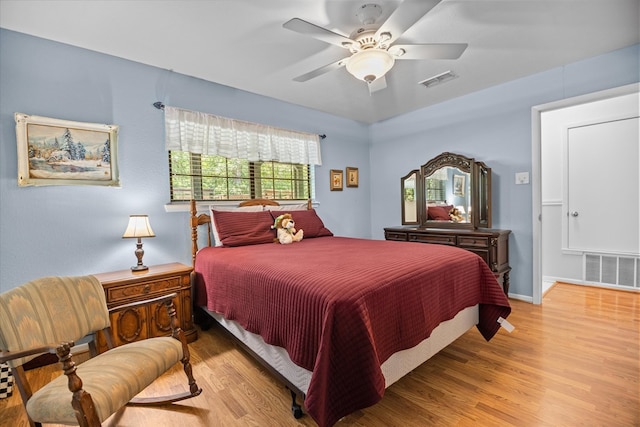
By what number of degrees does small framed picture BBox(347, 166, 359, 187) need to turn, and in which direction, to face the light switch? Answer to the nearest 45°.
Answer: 0° — it already faces it

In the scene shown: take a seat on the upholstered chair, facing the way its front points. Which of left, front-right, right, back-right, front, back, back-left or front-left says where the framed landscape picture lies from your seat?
back-left

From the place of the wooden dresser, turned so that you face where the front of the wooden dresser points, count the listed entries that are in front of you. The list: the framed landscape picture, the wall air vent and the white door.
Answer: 1

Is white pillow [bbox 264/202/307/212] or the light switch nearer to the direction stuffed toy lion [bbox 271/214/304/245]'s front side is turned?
the light switch

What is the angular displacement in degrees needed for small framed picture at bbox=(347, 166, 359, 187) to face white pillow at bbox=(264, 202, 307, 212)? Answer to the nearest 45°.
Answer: approximately 90° to its right

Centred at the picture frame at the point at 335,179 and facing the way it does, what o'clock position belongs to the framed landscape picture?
The framed landscape picture is roughly at 3 o'clock from the picture frame.

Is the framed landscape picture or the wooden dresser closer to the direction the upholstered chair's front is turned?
the wooden dresser

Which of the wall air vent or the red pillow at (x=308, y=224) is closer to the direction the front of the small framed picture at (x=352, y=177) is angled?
the wall air vent

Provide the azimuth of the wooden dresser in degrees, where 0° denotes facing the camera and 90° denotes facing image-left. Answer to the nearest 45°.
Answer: approximately 45°

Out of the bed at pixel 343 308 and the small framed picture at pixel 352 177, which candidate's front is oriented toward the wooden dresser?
the small framed picture

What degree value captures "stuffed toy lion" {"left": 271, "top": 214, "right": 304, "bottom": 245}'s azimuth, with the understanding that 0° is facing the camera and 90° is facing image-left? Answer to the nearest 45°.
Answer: approximately 315°

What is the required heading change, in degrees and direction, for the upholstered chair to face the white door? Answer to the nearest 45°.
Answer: approximately 45° to its left

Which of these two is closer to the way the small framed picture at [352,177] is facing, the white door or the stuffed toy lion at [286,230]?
the white door

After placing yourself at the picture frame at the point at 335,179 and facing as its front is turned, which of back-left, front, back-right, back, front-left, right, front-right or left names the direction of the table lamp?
right

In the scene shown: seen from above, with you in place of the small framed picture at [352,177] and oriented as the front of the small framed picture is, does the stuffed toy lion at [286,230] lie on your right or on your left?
on your right

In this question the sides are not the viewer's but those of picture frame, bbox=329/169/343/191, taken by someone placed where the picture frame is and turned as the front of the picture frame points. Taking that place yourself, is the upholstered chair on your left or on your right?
on your right

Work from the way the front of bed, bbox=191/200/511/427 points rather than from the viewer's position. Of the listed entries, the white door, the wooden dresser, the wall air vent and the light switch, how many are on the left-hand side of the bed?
4

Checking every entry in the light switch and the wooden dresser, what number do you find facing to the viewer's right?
0

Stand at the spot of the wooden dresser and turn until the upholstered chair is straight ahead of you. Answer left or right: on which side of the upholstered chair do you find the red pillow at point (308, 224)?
right
